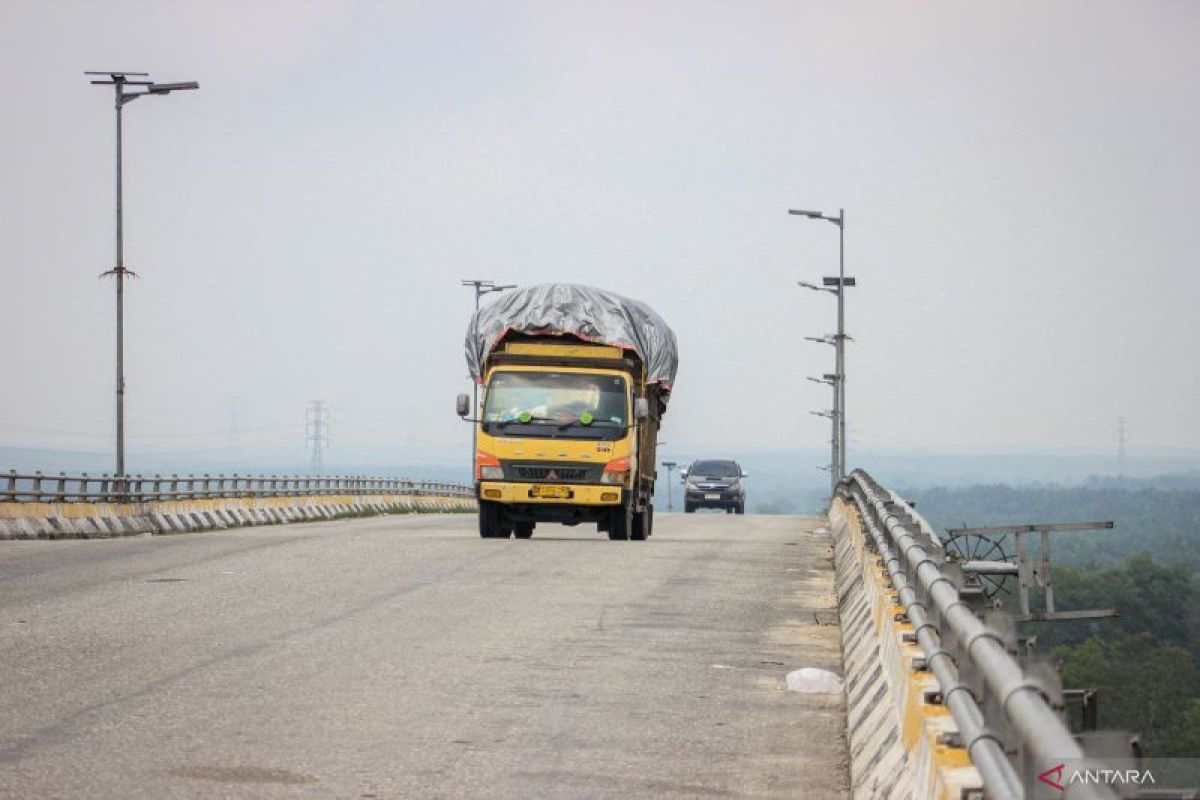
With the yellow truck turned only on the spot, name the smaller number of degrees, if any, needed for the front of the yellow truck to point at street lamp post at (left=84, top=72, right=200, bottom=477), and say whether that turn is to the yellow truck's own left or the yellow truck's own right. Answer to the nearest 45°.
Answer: approximately 135° to the yellow truck's own right

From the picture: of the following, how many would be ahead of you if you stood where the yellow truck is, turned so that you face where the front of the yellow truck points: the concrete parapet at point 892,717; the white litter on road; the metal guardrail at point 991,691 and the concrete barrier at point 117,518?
3

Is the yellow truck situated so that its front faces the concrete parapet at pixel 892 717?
yes

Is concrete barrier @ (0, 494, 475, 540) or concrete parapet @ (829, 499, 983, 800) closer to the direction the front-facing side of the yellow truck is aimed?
the concrete parapet

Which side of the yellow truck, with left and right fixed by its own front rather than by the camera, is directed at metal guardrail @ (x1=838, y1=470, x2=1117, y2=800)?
front

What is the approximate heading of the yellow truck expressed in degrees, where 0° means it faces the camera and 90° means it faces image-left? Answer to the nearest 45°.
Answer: approximately 0°

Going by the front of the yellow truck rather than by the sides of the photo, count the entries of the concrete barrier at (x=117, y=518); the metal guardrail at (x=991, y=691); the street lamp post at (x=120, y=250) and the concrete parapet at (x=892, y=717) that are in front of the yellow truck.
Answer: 2

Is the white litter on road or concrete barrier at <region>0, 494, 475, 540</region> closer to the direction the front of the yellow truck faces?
the white litter on road

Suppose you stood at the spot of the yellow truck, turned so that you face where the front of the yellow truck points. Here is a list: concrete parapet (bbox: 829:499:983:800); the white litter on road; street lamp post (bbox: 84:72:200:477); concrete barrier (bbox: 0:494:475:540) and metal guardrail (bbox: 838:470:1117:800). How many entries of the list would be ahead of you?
3

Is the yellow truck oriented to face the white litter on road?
yes
